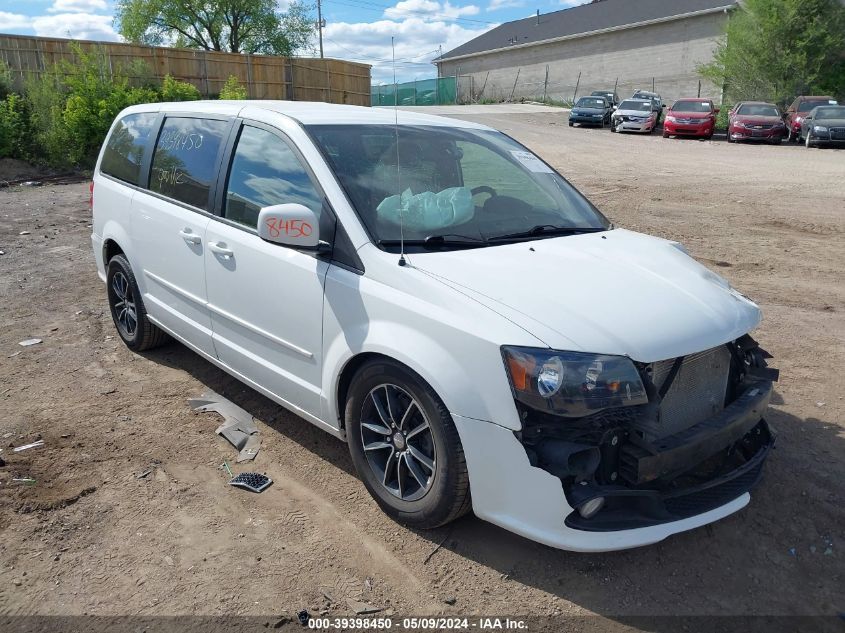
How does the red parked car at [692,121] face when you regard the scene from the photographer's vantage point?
facing the viewer

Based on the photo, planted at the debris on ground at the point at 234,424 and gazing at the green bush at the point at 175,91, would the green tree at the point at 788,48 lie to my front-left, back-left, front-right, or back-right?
front-right

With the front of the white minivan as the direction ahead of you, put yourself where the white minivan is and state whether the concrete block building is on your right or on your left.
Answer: on your left

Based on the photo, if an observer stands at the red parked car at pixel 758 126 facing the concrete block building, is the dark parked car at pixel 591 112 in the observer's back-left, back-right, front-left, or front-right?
front-left

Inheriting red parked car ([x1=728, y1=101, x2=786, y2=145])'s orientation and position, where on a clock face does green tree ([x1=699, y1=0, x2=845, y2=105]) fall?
The green tree is roughly at 6 o'clock from the red parked car.

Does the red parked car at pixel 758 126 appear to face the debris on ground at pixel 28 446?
yes

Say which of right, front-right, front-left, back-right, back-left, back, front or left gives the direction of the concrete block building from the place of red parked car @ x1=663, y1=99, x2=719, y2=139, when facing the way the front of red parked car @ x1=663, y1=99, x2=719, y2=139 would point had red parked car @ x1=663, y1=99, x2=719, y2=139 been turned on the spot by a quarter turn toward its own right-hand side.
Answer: right

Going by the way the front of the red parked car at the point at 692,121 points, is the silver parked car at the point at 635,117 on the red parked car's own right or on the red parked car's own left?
on the red parked car's own right

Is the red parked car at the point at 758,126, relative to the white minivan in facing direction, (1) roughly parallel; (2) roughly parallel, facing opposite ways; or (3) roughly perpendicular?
roughly perpendicular

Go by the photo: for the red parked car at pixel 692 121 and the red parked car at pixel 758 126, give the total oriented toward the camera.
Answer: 2

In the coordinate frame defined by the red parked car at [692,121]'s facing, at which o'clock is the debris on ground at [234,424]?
The debris on ground is roughly at 12 o'clock from the red parked car.

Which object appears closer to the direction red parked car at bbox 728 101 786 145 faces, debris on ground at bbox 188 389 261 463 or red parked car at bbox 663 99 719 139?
the debris on ground

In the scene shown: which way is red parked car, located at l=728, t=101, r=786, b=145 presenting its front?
toward the camera

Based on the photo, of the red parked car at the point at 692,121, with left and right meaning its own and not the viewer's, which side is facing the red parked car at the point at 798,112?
left

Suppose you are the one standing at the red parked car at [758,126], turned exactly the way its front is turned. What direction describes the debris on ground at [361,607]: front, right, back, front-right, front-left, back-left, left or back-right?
front

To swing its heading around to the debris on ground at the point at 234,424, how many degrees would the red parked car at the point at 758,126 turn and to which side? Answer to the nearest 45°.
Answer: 0° — it already faces it

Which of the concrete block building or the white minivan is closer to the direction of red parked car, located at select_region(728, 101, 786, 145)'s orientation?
the white minivan
